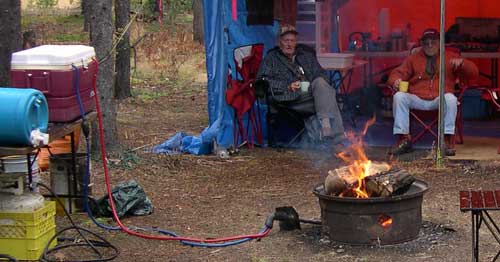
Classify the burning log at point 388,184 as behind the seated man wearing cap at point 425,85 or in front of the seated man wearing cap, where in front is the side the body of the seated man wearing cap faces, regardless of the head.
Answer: in front

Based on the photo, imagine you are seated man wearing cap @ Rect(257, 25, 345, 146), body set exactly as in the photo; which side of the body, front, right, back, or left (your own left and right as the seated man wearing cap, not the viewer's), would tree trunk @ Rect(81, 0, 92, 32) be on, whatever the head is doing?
back

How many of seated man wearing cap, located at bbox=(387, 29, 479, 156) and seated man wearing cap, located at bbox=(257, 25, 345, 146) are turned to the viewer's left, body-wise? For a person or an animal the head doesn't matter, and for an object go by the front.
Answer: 0

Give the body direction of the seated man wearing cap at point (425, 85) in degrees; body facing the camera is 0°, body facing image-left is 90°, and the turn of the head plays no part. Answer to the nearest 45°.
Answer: approximately 0°

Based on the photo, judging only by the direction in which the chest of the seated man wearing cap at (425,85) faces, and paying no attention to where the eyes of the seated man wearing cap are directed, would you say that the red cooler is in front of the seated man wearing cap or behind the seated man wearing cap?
in front

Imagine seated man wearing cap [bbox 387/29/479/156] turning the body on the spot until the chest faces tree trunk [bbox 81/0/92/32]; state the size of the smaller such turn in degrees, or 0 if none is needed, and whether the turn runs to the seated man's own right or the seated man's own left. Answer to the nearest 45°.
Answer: approximately 135° to the seated man's own right

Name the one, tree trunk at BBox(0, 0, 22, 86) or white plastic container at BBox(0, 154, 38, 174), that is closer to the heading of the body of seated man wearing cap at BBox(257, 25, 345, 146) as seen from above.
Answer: the white plastic container

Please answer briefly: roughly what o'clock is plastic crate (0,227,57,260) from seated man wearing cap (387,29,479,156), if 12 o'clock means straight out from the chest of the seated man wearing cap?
The plastic crate is roughly at 1 o'clock from the seated man wearing cap.

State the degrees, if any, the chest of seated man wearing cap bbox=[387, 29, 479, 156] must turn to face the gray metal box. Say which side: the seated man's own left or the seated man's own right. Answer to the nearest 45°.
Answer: approximately 45° to the seated man's own right

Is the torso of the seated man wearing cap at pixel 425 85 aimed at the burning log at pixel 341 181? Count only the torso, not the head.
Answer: yes

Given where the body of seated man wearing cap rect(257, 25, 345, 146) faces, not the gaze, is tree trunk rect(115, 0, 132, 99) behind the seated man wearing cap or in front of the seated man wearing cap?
behind

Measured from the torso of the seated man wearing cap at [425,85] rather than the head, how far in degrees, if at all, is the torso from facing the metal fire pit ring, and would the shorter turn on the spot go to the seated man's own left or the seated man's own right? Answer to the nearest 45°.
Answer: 0° — they already face it

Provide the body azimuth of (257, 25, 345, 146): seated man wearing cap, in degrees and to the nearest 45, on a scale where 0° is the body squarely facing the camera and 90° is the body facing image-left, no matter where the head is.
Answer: approximately 315°

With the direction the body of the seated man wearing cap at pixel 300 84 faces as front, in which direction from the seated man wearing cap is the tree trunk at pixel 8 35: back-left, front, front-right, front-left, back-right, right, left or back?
back-right
